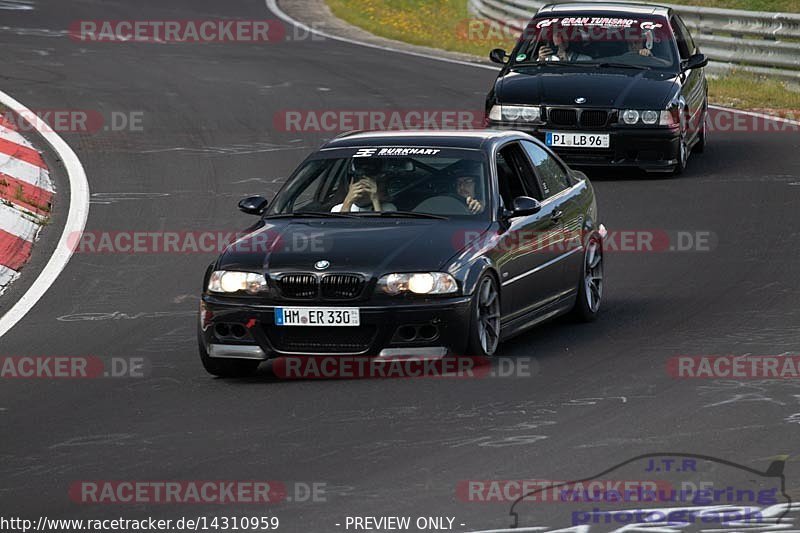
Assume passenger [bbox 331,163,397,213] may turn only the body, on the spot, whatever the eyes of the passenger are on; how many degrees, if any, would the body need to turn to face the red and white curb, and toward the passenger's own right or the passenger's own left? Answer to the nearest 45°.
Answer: approximately 135° to the passenger's own right

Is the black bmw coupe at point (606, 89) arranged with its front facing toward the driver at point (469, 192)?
yes

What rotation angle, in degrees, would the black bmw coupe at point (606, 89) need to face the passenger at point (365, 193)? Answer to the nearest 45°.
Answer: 0° — it already faces them

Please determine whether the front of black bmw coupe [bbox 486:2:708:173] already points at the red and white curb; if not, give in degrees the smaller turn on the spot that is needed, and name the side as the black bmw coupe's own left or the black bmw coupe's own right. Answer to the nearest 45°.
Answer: approximately 45° to the black bmw coupe's own right

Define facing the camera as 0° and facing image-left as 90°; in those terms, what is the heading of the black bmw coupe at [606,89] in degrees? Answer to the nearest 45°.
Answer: approximately 0°

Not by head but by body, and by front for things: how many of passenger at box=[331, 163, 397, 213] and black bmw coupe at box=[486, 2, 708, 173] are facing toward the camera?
2

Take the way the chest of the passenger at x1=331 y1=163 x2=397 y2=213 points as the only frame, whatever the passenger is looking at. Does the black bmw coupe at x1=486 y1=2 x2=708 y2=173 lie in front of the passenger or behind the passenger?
behind
